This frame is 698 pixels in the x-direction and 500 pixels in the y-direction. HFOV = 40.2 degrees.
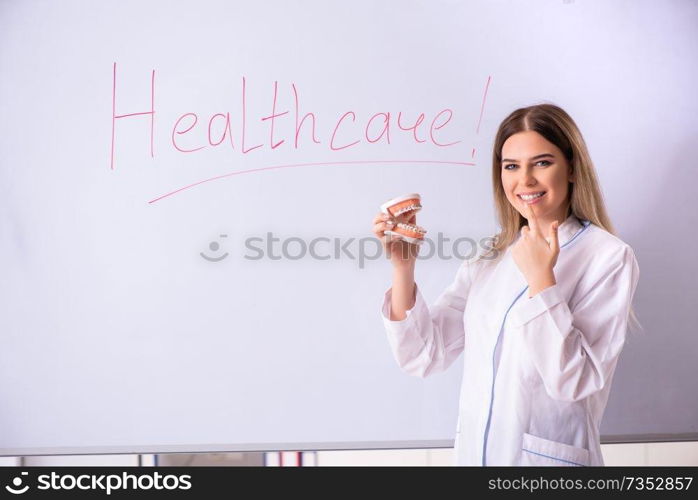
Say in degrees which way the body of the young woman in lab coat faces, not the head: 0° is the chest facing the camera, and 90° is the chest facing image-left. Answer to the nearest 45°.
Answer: approximately 45°

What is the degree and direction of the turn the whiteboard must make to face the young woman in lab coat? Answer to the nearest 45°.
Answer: approximately 45° to its left
